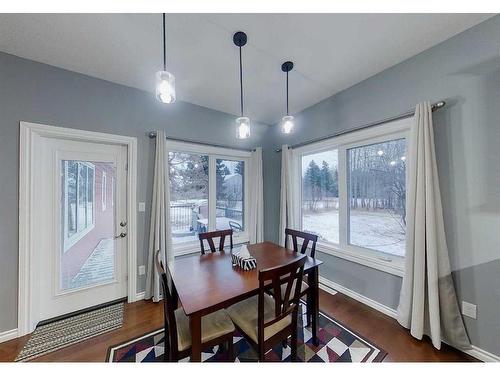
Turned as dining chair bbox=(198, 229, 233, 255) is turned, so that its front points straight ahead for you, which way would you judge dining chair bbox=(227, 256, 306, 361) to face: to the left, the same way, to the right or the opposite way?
the opposite way

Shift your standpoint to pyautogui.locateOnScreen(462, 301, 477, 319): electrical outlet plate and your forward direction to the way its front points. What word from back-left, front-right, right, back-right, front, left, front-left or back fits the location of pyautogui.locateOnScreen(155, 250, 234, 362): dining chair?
front

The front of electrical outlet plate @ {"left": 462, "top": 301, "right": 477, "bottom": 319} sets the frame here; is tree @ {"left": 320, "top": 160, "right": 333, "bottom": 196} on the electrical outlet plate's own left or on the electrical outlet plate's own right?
on the electrical outlet plate's own right

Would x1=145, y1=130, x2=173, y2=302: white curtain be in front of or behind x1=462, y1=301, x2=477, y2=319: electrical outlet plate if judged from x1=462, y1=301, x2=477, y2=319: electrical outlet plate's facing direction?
in front

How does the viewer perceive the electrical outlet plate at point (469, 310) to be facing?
facing the viewer and to the left of the viewer

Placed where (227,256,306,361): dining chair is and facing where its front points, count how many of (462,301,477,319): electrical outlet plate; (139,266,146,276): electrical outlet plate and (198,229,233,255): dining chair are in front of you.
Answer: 2

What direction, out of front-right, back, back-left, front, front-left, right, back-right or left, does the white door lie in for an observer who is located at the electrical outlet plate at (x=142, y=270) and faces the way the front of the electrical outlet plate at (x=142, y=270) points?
right

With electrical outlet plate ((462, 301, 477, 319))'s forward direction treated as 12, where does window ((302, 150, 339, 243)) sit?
The window is roughly at 2 o'clock from the electrical outlet plate.

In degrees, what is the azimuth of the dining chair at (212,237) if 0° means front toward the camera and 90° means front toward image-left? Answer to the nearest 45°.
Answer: approximately 315°

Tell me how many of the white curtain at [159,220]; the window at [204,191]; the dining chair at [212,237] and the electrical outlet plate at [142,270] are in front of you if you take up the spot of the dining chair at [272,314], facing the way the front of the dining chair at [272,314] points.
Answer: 4

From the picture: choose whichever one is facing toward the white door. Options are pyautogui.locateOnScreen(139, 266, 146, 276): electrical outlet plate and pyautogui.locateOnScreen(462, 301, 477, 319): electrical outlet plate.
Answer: pyautogui.locateOnScreen(462, 301, 477, 319): electrical outlet plate

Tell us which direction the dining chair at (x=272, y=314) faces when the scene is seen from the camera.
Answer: facing away from the viewer and to the left of the viewer

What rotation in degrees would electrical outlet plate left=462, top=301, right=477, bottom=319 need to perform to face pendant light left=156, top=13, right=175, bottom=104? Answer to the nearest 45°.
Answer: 0° — it already faces it

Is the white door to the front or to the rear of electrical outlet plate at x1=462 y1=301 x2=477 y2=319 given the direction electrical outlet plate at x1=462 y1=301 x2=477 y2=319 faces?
to the front

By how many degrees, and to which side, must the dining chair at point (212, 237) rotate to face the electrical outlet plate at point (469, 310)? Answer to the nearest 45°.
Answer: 0° — it already faces it
